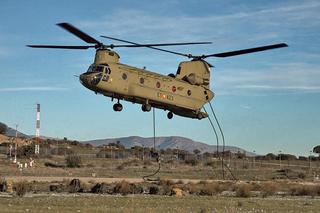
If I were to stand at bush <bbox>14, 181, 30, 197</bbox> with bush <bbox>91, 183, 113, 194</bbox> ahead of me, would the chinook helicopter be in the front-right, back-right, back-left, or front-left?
front-left

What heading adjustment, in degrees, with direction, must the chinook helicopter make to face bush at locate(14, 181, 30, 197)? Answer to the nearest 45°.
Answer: approximately 45° to its left

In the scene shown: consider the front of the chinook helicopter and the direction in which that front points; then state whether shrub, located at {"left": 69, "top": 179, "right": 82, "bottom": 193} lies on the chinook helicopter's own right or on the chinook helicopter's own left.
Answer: on the chinook helicopter's own right

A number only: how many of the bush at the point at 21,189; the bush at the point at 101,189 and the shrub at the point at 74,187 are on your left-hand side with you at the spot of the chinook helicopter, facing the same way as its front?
0

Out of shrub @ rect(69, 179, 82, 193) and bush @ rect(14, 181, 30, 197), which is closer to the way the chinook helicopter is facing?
the bush

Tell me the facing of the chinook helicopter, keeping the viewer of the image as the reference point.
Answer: facing the viewer and to the left of the viewer
